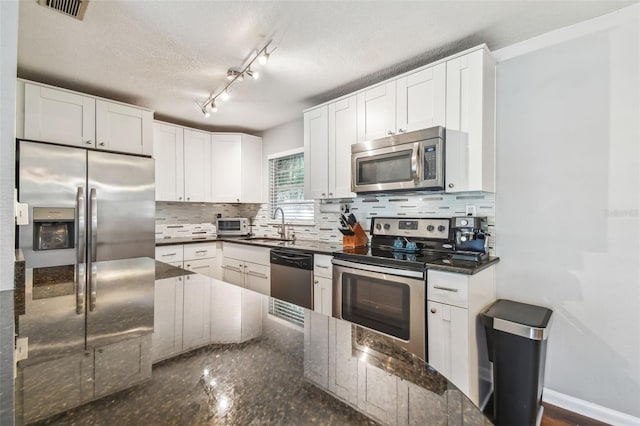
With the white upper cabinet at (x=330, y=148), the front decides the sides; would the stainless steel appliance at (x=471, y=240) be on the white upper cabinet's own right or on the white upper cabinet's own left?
on the white upper cabinet's own left

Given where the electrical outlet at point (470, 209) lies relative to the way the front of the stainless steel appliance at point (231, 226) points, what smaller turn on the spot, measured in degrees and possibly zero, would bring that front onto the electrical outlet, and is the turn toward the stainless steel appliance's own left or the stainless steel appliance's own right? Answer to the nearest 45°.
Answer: approximately 45° to the stainless steel appliance's own left

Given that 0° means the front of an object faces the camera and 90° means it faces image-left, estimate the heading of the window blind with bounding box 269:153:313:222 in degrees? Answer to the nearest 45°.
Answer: approximately 45°

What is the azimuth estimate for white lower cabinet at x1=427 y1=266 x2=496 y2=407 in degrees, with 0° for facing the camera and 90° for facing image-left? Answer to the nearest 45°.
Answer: approximately 45°

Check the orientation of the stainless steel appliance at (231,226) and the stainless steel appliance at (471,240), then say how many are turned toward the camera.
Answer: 2

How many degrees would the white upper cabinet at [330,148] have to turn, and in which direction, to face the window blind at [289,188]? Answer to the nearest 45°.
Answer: approximately 90° to its right

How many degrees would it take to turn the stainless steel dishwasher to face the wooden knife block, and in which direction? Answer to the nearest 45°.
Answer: approximately 135° to its left

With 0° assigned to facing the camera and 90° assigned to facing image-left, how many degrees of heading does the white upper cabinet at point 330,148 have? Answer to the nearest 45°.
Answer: approximately 45°
